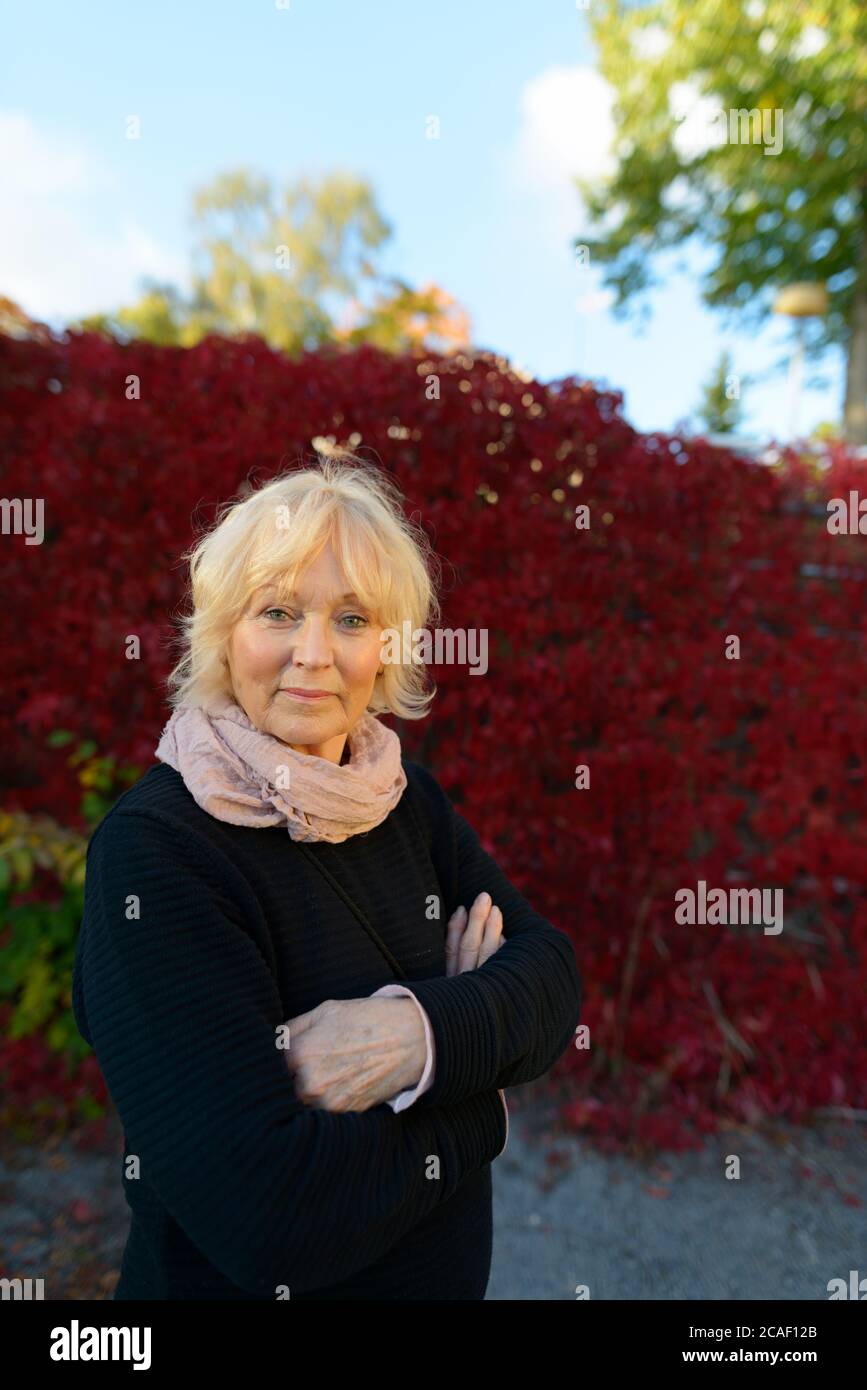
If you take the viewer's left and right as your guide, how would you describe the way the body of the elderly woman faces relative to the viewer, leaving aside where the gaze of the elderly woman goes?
facing the viewer and to the right of the viewer

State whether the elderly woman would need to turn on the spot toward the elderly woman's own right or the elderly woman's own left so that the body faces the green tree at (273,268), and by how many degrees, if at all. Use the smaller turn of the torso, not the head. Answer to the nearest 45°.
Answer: approximately 135° to the elderly woman's own left
